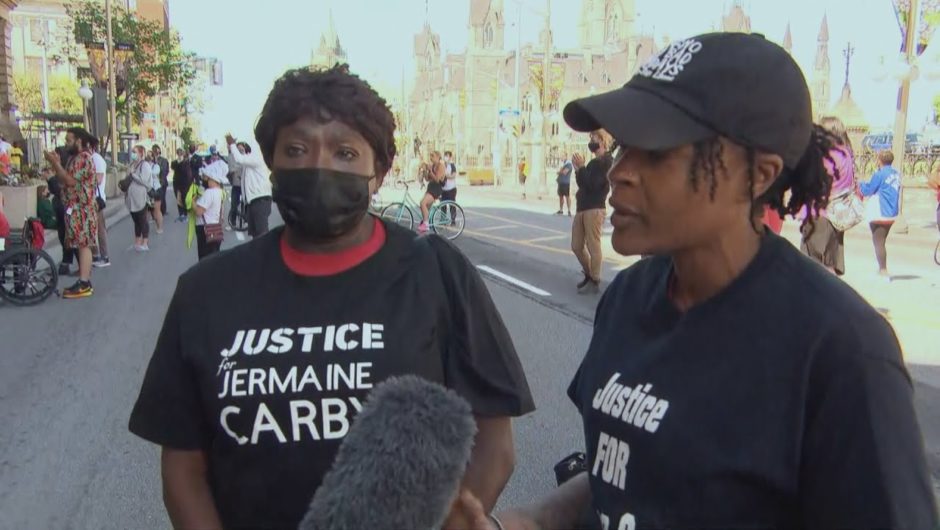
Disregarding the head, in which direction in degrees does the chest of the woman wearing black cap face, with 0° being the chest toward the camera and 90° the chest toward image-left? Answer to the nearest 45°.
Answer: approximately 45°

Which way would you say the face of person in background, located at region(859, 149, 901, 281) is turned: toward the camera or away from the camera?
away from the camera

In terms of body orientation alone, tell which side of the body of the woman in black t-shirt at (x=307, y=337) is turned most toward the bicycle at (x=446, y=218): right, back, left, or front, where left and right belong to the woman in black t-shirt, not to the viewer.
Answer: back

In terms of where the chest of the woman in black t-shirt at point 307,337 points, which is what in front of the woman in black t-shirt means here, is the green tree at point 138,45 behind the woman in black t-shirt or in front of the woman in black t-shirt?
behind

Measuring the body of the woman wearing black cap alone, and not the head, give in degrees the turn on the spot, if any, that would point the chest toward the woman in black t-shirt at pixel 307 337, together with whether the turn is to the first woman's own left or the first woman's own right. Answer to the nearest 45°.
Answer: approximately 45° to the first woman's own right

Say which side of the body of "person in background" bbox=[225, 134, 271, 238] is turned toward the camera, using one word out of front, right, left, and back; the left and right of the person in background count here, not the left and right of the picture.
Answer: left

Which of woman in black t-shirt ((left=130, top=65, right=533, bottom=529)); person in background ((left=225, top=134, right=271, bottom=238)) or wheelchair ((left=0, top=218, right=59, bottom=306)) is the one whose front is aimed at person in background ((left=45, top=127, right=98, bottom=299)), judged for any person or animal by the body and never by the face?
person in background ((left=225, top=134, right=271, bottom=238))
